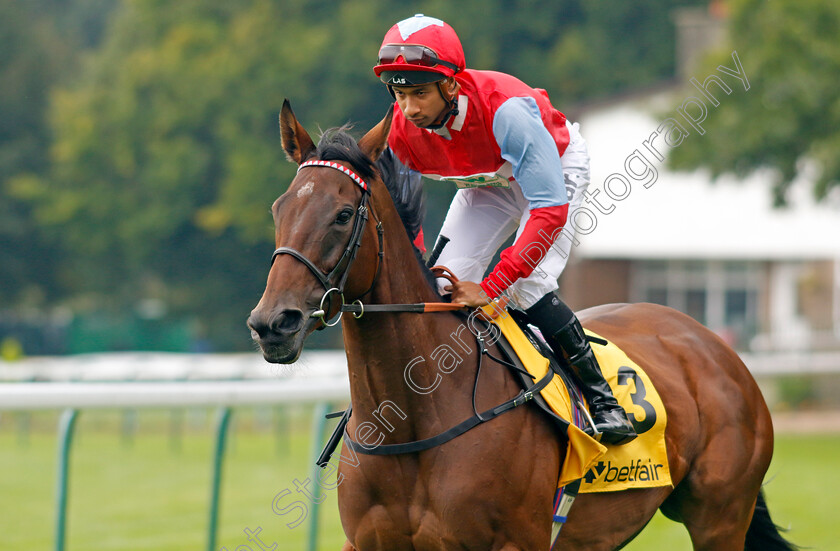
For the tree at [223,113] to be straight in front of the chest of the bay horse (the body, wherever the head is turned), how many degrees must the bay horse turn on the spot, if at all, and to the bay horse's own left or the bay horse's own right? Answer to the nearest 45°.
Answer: approximately 135° to the bay horse's own right

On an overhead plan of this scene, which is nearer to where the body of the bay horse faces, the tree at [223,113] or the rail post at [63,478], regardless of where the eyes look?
the rail post

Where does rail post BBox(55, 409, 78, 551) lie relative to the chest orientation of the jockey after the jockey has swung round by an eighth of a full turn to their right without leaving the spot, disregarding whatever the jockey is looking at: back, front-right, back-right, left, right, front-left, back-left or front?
front

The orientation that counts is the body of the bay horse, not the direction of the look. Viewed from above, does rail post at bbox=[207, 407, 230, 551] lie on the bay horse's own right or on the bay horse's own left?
on the bay horse's own right

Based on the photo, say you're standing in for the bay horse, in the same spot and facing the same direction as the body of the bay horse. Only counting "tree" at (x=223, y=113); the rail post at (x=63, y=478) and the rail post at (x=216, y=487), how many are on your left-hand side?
0

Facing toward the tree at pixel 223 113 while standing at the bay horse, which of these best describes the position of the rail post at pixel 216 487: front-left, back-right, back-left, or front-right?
front-left

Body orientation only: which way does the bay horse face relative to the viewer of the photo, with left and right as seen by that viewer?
facing the viewer and to the left of the viewer

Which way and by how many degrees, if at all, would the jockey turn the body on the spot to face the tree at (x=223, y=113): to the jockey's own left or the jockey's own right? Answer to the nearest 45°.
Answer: approximately 135° to the jockey's own right
